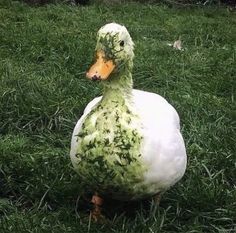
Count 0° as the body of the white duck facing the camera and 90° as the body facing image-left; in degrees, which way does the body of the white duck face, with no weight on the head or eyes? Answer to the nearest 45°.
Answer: approximately 45°
